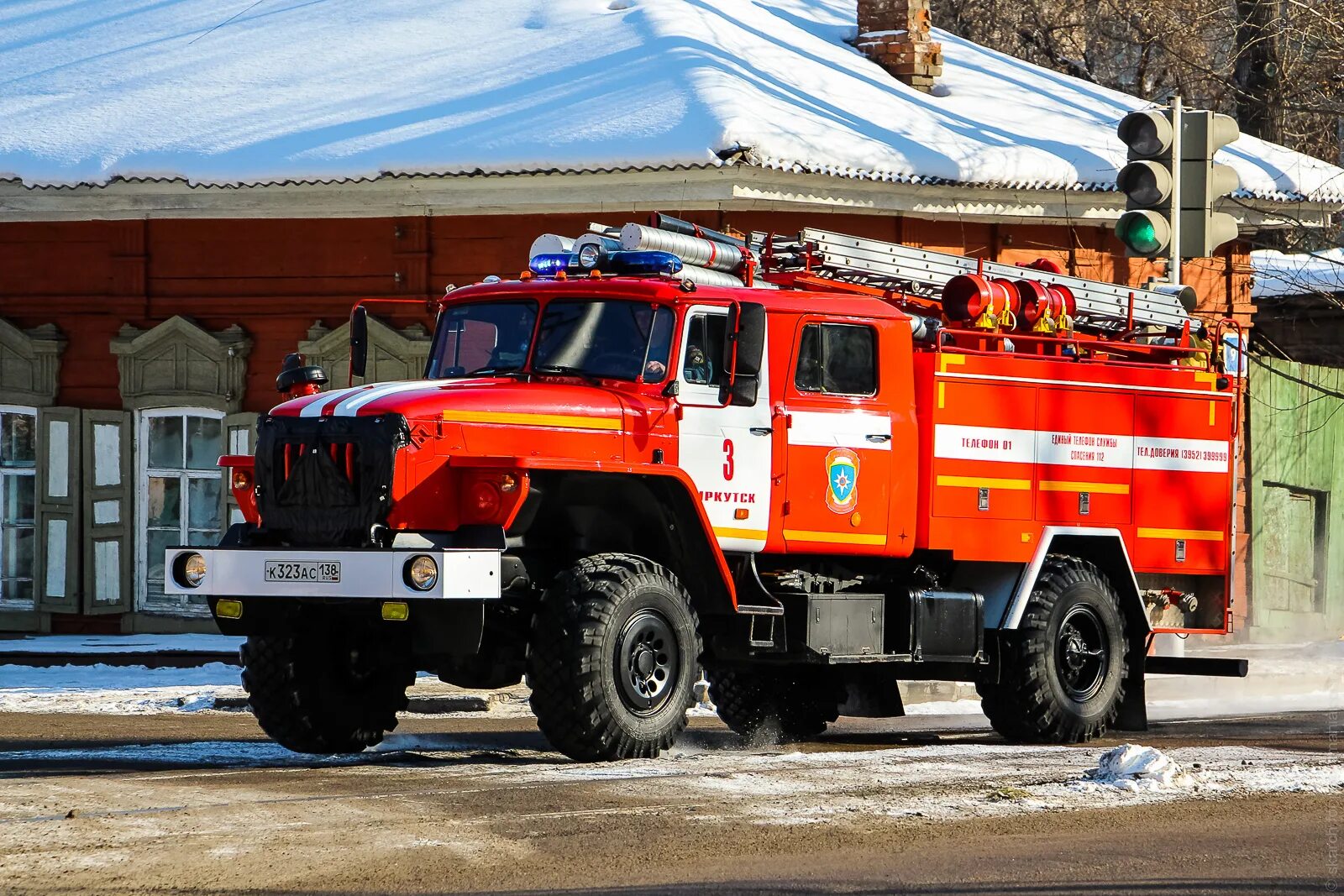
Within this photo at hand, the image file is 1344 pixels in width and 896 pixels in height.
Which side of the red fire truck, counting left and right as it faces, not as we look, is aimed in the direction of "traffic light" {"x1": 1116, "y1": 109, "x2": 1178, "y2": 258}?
back

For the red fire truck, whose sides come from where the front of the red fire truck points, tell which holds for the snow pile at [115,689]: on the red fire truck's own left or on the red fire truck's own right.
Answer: on the red fire truck's own right

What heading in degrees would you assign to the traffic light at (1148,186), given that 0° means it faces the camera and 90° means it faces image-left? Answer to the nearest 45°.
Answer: approximately 45°

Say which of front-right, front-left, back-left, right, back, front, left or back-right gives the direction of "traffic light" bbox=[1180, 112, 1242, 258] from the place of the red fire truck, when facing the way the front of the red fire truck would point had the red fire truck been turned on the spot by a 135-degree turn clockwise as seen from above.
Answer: front-right

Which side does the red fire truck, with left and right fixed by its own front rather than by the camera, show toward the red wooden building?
right

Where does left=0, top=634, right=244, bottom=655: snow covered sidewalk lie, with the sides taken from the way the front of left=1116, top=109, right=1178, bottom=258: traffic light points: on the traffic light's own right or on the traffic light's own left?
on the traffic light's own right

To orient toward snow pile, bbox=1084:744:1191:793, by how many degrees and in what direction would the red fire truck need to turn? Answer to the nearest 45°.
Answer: approximately 90° to its left

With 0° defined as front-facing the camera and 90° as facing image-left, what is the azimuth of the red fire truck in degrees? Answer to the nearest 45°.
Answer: approximately 45°

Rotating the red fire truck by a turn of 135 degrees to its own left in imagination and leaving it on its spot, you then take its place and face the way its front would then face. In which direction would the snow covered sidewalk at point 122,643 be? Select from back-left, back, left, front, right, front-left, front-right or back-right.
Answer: back-left
